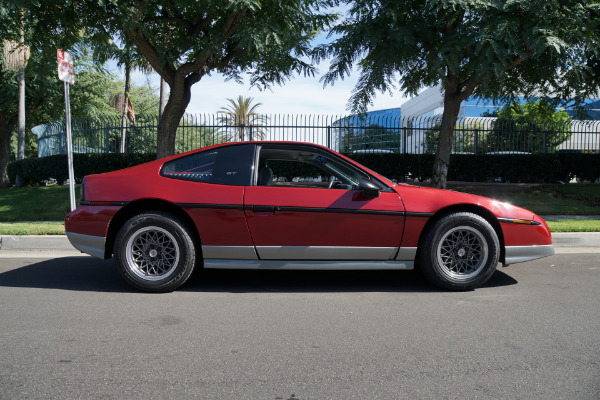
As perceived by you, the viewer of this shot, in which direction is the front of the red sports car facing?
facing to the right of the viewer

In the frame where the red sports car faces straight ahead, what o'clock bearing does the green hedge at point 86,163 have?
The green hedge is roughly at 8 o'clock from the red sports car.

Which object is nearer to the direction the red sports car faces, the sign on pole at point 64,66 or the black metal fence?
the black metal fence

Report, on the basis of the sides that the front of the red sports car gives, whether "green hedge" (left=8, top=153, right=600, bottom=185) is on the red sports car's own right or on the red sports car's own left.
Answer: on the red sports car's own left

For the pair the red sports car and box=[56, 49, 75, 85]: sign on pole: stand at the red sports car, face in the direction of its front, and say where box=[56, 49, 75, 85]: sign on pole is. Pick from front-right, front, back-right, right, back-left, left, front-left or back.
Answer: back-left

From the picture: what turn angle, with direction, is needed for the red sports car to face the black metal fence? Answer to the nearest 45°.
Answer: approximately 90° to its left
